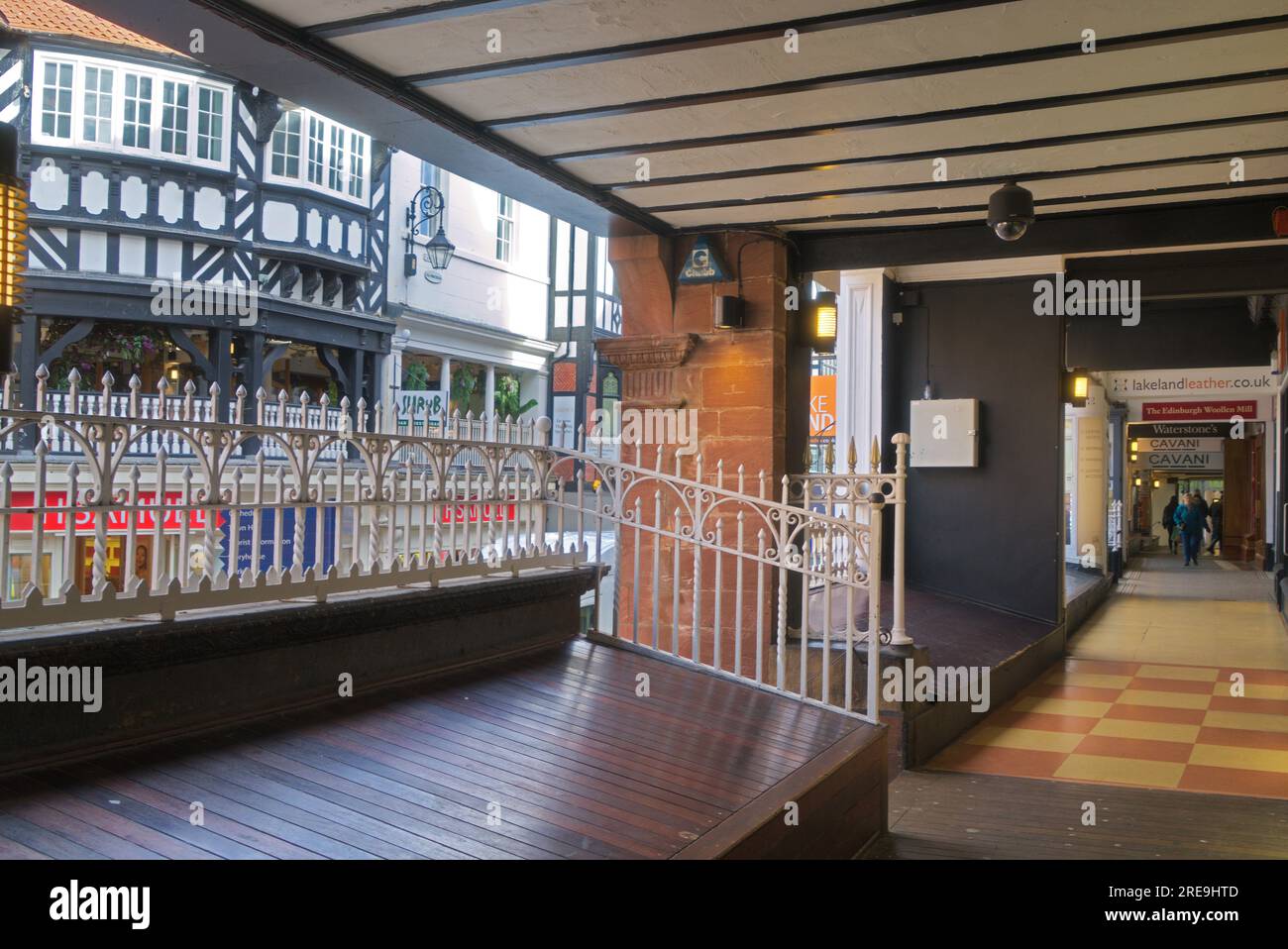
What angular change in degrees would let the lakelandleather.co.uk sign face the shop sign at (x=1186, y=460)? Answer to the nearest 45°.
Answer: approximately 180°

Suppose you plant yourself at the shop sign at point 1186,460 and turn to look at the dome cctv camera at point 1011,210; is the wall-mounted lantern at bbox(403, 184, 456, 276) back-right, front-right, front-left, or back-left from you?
front-right

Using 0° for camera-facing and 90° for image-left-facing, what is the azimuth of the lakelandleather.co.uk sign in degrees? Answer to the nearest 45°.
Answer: approximately 0°

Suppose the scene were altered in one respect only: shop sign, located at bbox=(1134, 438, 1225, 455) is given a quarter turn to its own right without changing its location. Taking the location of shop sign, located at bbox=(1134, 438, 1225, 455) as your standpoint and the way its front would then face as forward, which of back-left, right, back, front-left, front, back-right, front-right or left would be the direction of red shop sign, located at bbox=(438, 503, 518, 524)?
left

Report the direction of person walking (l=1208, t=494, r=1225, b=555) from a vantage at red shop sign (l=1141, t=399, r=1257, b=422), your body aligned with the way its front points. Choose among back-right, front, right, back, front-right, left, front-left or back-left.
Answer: back

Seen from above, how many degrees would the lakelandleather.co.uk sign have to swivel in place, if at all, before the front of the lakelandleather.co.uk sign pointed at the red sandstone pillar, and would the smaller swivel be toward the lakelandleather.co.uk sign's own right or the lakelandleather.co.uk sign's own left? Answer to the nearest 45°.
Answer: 0° — it already faces it

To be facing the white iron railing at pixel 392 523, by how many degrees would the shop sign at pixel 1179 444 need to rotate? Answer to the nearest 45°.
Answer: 0° — it already faces it

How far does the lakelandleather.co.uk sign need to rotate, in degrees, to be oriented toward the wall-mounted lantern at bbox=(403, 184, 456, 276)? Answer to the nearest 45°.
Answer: approximately 90° to its right

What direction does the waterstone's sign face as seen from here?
toward the camera

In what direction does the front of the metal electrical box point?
toward the camera

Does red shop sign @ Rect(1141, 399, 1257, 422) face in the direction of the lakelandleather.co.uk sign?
yes

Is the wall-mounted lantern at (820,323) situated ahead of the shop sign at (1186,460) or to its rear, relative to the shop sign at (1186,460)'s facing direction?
ahead

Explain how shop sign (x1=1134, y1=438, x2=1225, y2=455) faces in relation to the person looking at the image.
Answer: facing the viewer

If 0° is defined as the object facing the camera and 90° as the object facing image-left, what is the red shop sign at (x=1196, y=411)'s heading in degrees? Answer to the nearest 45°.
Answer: approximately 0°

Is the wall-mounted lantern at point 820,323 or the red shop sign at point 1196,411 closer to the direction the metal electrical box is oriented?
the wall-mounted lantern
